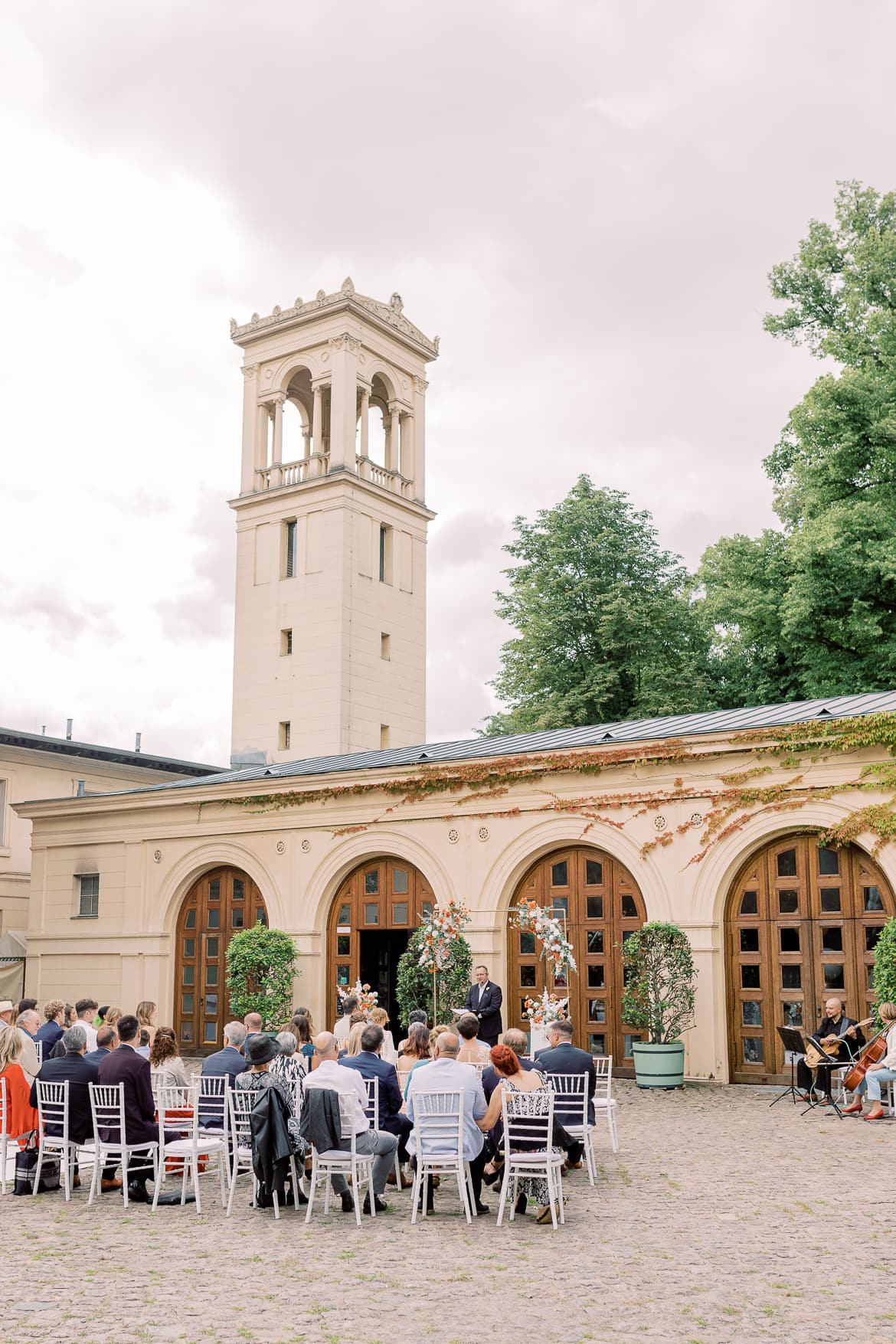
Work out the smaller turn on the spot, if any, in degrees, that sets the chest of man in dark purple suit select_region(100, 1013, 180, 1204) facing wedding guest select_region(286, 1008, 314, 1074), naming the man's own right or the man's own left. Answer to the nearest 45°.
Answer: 0° — they already face them

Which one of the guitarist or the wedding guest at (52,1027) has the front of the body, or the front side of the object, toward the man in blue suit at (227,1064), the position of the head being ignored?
the guitarist

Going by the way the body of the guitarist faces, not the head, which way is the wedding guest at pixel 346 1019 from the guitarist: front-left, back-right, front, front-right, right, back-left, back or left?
front

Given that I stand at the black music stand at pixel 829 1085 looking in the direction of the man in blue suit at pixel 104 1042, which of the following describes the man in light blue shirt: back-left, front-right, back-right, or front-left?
front-left

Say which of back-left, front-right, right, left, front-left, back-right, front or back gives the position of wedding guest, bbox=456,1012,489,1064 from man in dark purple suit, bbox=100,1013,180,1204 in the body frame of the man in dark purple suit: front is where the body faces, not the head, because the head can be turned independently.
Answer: front-right

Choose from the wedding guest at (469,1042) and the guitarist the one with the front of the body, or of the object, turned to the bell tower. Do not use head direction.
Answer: the wedding guest

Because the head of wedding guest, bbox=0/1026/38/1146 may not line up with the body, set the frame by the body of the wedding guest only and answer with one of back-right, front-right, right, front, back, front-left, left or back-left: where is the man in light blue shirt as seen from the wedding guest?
right

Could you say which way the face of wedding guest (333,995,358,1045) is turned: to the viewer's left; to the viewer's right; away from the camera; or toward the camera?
away from the camera

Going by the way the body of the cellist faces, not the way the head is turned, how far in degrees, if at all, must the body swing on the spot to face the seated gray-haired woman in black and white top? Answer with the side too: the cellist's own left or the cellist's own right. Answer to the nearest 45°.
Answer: approximately 45° to the cellist's own left

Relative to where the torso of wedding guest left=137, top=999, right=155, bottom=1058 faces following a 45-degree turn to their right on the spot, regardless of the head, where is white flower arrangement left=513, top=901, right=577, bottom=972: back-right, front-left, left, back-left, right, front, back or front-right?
front-left

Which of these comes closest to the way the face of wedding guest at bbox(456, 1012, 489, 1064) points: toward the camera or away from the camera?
away from the camera

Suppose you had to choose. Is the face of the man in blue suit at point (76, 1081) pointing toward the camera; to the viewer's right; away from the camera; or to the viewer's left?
away from the camera

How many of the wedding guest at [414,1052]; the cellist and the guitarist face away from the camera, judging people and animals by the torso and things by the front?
1

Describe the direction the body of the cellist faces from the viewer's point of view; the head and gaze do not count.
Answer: to the viewer's left

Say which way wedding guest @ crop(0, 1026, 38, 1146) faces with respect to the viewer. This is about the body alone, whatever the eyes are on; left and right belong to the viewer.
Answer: facing away from the viewer and to the right of the viewer

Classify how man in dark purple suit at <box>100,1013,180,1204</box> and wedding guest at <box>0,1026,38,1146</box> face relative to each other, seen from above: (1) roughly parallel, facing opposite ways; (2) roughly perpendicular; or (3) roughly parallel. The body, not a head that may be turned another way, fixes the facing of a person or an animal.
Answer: roughly parallel

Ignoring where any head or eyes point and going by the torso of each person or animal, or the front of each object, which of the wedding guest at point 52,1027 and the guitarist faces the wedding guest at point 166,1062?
the guitarist

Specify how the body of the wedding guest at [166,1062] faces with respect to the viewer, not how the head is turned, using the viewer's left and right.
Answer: facing away from the viewer

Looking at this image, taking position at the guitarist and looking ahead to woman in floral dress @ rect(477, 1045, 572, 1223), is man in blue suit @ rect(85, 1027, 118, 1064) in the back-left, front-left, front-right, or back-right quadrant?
front-right

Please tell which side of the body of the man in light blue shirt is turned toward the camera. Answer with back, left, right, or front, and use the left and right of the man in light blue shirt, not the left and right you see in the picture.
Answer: back

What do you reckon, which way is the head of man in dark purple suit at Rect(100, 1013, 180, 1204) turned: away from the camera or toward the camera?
away from the camera
